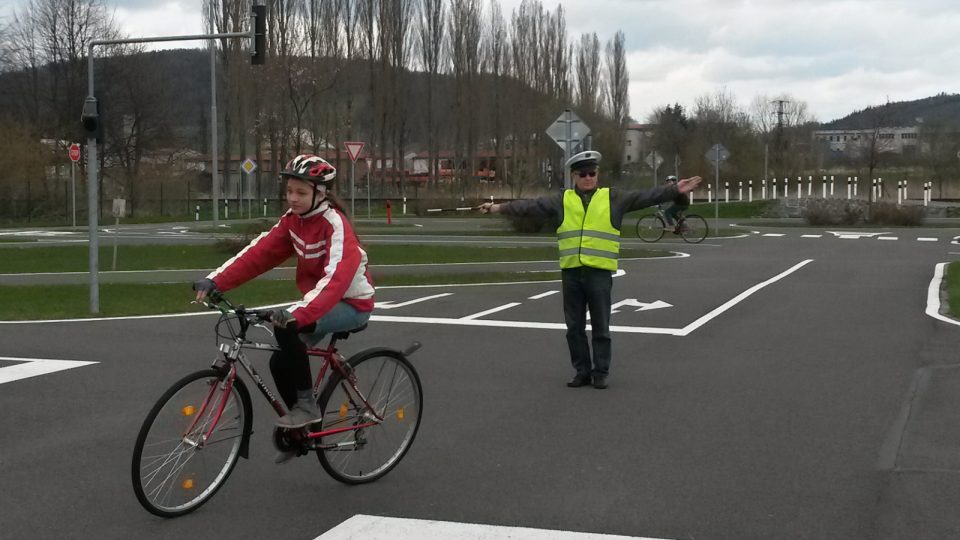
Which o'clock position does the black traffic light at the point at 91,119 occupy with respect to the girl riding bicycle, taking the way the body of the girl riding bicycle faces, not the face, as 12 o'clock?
The black traffic light is roughly at 4 o'clock from the girl riding bicycle.

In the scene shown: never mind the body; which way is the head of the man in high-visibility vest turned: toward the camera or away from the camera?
toward the camera

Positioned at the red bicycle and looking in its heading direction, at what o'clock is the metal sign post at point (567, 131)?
The metal sign post is roughly at 5 o'clock from the red bicycle.

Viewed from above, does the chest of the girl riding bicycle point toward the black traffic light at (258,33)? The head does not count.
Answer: no

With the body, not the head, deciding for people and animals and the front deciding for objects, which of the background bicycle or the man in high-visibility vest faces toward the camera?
the man in high-visibility vest

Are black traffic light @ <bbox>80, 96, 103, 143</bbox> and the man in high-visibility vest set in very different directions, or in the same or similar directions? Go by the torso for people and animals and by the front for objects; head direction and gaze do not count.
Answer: same or similar directions

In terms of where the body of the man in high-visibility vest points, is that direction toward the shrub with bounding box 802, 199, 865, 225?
no

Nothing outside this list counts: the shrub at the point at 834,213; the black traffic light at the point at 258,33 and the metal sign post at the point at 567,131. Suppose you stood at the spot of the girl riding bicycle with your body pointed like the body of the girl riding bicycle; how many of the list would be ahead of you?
0

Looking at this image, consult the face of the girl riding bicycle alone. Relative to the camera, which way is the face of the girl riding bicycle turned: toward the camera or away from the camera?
toward the camera

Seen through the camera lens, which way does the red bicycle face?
facing the viewer and to the left of the viewer

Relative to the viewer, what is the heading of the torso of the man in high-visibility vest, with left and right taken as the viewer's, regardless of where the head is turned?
facing the viewer

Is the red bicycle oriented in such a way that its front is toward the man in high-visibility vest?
no

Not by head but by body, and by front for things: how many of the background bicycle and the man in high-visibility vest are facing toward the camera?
1
